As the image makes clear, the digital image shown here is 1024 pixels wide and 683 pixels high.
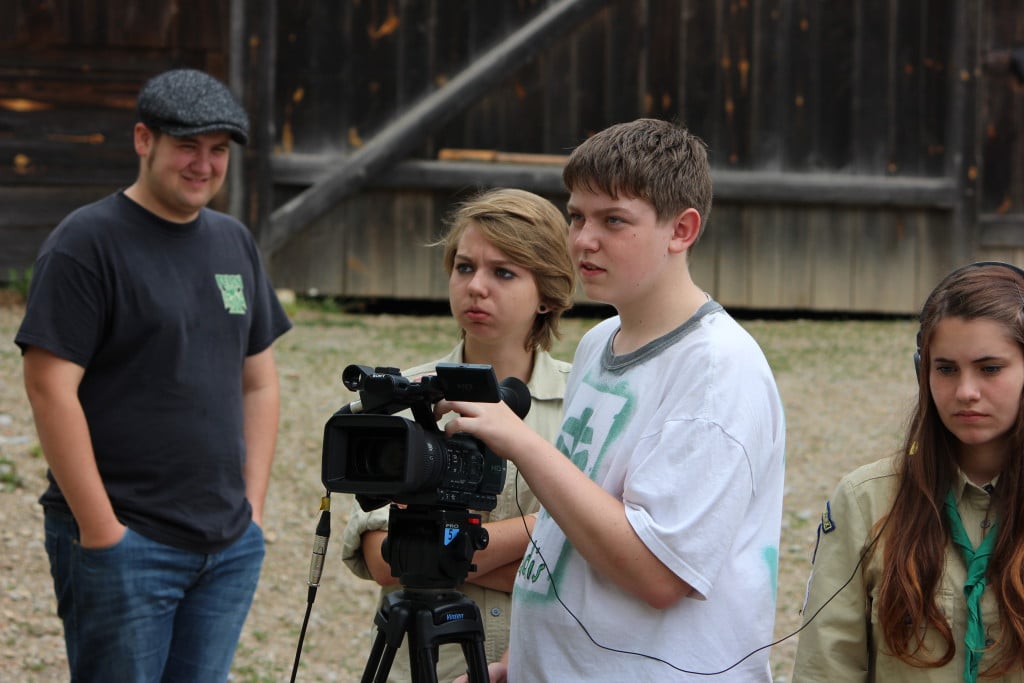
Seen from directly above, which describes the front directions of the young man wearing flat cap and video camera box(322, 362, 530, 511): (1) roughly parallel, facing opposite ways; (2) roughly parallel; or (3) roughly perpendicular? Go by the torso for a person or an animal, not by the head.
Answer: roughly perpendicular

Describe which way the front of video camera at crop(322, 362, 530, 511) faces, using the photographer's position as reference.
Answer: facing the viewer and to the left of the viewer

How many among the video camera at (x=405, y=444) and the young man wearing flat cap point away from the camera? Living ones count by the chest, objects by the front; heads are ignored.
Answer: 0

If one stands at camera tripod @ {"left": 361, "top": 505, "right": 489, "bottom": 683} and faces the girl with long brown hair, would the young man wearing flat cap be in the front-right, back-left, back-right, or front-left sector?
back-left

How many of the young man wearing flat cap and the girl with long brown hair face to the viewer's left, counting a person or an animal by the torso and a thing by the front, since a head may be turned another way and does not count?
0

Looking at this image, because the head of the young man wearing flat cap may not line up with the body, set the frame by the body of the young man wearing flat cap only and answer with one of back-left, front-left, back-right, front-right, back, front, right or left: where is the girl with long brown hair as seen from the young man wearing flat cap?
front

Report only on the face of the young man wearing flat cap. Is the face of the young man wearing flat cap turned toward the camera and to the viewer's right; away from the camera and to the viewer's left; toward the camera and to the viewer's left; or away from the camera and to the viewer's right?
toward the camera and to the viewer's right

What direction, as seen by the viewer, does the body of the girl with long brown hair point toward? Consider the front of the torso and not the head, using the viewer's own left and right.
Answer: facing the viewer

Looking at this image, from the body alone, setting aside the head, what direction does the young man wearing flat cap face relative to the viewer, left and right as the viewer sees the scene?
facing the viewer and to the right of the viewer
